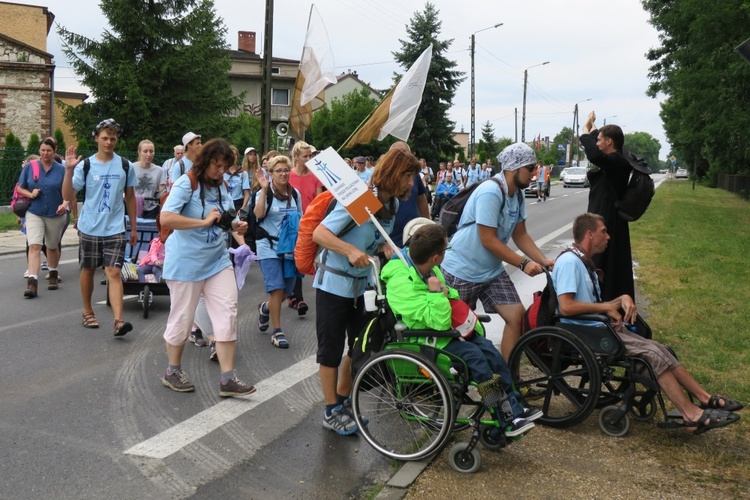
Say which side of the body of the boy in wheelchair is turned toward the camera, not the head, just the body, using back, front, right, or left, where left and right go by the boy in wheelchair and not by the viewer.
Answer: right

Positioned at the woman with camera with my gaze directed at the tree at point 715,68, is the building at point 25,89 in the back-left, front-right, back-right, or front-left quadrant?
front-left

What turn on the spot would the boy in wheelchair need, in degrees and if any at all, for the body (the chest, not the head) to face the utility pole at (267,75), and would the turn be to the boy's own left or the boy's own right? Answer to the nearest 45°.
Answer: approximately 90° to the boy's own left

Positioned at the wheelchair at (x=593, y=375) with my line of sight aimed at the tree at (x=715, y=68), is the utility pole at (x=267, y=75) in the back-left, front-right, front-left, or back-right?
front-left

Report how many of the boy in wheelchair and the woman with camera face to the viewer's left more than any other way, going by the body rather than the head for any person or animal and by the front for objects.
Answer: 0

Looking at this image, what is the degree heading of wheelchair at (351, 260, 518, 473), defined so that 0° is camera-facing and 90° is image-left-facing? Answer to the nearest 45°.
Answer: approximately 270°

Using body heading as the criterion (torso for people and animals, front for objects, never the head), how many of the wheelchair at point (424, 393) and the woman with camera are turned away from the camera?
0

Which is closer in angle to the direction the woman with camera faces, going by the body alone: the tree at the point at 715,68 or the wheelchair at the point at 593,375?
the wheelchair

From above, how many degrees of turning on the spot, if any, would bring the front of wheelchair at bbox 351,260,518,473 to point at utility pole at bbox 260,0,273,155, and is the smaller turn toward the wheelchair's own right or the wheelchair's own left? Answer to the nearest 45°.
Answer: approximately 90° to the wheelchair's own left

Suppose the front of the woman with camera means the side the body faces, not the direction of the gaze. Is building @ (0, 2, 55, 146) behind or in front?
behind

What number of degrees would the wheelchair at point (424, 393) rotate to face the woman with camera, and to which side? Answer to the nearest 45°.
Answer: approximately 135° to its left

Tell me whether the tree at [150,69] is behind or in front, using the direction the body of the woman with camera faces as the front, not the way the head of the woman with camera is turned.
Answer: behind

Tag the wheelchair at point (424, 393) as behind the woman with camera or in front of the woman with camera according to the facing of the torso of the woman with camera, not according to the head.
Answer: in front

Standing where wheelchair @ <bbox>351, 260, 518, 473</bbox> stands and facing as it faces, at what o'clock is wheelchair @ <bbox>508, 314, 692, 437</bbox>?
wheelchair @ <bbox>508, 314, 692, 437</bbox> is roughly at 11 o'clock from wheelchair @ <bbox>351, 260, 518, 473</bbox>.
